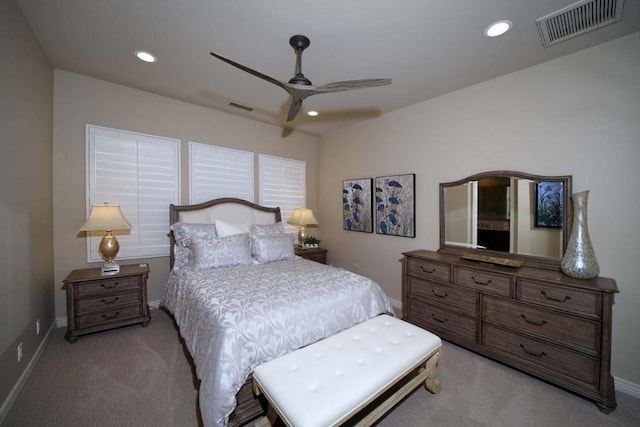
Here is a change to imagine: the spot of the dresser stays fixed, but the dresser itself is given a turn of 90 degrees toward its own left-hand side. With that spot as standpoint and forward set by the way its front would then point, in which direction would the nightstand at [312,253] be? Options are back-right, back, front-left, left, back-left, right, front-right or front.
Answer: back-right

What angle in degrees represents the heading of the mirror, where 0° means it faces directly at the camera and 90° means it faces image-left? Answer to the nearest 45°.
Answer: approximately 45°

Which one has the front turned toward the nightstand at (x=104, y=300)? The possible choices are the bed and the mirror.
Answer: the mirror

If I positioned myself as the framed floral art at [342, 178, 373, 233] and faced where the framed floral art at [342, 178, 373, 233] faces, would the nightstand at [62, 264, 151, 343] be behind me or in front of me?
in front

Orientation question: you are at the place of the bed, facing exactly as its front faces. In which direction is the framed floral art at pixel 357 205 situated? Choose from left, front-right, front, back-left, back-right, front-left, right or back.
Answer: left

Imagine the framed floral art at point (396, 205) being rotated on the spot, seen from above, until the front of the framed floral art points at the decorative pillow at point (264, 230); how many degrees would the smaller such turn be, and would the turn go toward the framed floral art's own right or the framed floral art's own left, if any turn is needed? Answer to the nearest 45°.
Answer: approximately 45° to the framed floral art's own right

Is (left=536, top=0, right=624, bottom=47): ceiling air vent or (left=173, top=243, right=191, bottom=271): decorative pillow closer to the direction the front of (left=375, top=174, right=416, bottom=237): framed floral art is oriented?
the decorative pillow

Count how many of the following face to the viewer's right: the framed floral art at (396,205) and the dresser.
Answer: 0

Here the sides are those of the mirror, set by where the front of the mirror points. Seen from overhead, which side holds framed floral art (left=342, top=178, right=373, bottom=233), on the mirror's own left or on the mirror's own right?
on the mirror's own right

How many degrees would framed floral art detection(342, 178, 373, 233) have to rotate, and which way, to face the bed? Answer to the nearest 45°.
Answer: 0° — it already faces it

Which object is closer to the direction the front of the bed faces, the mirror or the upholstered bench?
the upholstered bench

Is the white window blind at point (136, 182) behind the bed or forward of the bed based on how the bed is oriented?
behind

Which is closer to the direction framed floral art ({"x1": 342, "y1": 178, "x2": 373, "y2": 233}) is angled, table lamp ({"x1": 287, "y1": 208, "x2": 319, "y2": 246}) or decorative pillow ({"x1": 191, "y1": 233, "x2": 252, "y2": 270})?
the decorative pillow

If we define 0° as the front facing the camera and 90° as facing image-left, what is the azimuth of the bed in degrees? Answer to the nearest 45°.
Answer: approximately 315°

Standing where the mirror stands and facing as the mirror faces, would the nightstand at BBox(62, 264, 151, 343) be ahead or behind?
ahead

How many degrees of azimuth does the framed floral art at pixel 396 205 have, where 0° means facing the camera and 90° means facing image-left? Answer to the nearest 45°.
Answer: approximately 45°
